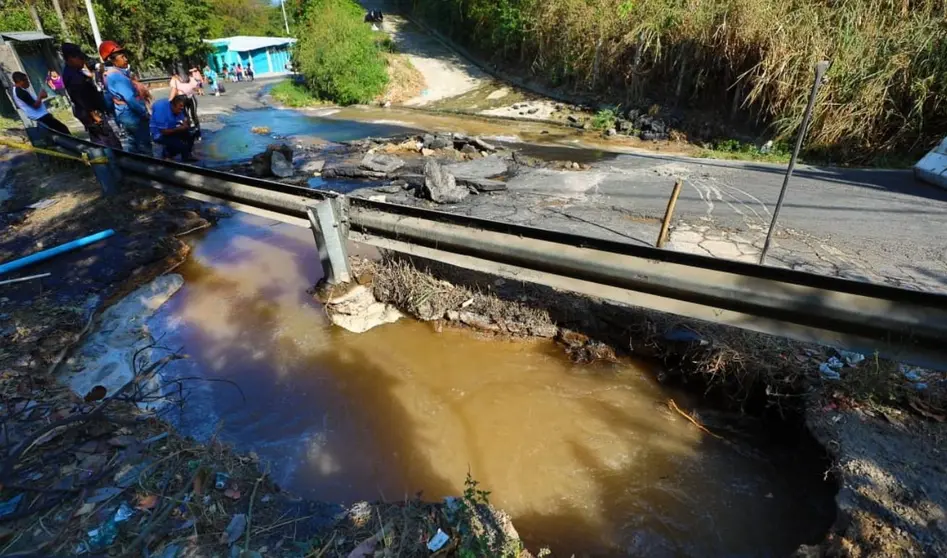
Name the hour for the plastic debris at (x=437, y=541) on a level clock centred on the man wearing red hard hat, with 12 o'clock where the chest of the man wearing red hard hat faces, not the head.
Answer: The plastic debris is roughly at 3 o'clock from the man wearing red hard hat.

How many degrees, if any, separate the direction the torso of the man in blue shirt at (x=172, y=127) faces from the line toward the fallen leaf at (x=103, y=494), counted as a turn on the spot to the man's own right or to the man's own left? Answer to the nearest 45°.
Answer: approximately 45° to the man's own right

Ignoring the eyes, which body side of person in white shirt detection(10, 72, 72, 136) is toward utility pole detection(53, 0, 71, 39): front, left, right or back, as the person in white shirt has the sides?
left

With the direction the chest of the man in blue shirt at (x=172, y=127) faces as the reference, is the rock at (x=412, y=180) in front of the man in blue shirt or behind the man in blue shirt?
in front

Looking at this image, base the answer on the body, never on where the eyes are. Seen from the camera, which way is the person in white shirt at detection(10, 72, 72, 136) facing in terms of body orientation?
to the viewer's right

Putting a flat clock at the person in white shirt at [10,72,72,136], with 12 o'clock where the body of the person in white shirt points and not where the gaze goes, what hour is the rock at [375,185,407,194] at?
The rock is roughly at 2 o'clock from the person in white shirt.

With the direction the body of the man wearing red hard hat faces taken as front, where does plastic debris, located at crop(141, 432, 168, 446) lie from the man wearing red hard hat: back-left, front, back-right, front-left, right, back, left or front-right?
right

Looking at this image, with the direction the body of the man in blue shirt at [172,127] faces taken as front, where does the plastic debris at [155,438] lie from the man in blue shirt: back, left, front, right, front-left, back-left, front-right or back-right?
front-right

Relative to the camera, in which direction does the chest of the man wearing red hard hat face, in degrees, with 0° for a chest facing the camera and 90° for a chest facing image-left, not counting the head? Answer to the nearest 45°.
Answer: approximately 270°

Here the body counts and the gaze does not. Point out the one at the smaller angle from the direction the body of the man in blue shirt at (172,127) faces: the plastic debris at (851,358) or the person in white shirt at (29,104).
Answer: the plastic debris

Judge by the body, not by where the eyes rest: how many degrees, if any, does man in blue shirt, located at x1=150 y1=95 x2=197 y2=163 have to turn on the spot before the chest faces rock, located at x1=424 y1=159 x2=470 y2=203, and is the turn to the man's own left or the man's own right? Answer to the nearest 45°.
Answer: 0° — they already face it

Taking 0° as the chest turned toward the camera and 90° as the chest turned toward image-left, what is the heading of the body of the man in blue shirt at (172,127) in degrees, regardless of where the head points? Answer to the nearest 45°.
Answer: approximately 315°

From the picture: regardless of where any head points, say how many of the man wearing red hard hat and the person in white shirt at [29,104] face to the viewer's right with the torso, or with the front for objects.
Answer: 2

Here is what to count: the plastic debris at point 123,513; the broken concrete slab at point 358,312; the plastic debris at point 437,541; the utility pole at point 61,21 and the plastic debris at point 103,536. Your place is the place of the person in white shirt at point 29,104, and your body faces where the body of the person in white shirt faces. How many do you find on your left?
1

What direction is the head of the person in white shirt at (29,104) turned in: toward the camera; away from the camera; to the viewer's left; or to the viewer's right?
to the viewer's right

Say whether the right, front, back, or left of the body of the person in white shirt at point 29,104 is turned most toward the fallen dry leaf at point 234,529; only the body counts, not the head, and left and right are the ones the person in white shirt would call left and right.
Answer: right
